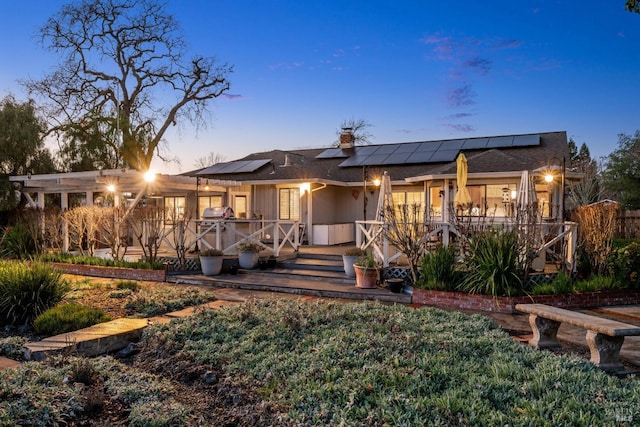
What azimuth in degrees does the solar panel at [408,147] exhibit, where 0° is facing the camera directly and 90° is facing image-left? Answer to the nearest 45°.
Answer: approximately 0°

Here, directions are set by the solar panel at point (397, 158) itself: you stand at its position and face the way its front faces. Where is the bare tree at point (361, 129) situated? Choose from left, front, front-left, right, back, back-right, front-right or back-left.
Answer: back

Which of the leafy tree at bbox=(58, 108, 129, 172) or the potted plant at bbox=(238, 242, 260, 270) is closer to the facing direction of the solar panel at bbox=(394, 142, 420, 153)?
the potted plant

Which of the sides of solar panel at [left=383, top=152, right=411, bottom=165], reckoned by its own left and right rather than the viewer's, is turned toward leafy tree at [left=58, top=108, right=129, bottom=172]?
right

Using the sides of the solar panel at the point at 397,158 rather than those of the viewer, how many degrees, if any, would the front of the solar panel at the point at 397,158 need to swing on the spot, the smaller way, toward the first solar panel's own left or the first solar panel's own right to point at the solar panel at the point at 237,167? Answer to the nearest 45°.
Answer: approximately 90° to the first solar panel's own right

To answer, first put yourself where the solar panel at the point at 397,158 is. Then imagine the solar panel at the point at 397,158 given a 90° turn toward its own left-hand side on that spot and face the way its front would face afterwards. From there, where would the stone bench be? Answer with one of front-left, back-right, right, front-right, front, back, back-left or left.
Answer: right

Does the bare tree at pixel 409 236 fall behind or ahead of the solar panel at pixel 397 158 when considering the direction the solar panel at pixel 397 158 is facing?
ahead

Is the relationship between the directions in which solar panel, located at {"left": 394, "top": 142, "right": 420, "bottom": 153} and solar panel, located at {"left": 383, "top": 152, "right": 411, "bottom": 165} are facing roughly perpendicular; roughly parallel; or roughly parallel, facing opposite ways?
roughly parallel

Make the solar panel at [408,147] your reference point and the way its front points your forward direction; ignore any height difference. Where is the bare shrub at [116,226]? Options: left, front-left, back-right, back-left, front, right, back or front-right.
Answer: front-right

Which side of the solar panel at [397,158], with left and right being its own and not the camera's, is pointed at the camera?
front

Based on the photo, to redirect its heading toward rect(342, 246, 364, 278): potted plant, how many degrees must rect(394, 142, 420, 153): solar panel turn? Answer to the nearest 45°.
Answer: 0° — it already faces it

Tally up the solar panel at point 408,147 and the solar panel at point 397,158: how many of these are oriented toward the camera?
2

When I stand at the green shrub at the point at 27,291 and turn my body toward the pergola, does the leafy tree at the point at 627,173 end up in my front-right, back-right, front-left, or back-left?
front-right

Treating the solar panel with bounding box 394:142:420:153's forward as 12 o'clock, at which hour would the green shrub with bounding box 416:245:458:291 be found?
The green shrub is roughly at 12 o'clock from the solar panel.

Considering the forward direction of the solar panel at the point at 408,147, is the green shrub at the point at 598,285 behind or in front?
in front
